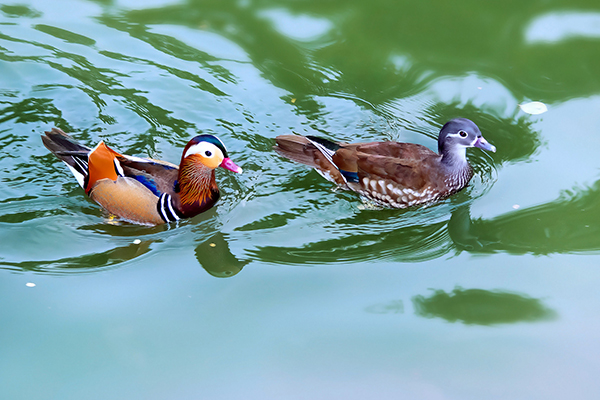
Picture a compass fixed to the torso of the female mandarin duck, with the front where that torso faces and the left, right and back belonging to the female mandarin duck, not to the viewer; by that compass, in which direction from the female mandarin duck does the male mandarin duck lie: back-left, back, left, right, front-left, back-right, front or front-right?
back

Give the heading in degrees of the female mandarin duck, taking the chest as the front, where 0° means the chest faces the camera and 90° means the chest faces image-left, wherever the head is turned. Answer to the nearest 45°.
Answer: approximately 270°
